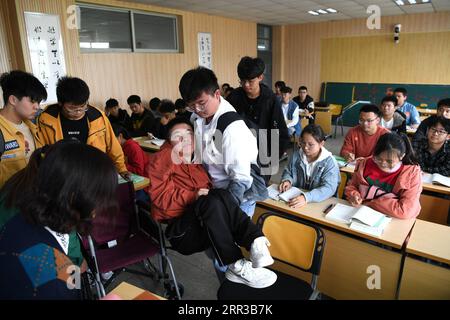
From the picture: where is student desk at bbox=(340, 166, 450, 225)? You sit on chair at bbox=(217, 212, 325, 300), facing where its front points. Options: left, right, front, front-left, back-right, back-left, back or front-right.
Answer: back

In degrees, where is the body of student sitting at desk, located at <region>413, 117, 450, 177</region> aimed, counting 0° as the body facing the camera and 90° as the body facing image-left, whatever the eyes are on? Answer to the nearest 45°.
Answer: approximately 45°

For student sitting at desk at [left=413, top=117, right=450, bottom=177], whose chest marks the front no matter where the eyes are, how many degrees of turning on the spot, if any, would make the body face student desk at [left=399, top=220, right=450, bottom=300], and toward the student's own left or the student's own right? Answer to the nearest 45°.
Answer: approximately 45° to the student's own left

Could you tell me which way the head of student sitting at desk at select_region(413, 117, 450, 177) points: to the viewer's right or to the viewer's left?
to the viewer's left

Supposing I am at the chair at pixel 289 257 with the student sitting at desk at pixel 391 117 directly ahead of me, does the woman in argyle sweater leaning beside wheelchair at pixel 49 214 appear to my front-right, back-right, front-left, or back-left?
back-left

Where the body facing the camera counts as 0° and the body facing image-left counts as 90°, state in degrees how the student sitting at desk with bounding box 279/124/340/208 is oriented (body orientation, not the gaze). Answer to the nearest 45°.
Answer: approximately 45°

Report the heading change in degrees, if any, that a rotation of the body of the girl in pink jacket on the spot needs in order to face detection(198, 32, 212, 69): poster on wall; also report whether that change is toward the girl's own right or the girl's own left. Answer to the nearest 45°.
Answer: approximately 90° to the girl's own right

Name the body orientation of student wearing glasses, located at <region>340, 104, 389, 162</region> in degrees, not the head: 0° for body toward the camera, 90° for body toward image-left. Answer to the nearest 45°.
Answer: approximately 45°

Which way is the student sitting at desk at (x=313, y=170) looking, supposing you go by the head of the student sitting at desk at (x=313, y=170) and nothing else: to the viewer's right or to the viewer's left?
to the viewer's left

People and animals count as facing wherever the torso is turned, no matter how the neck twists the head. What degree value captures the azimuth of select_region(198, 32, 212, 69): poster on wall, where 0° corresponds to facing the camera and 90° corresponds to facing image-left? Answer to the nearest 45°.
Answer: approximately 315°
